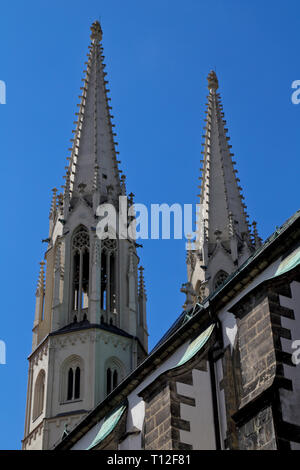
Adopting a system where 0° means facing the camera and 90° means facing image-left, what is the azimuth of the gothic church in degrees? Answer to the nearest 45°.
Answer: approximately 135°
